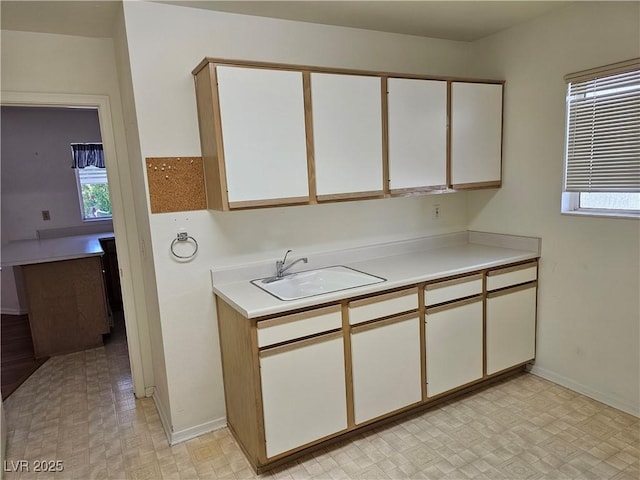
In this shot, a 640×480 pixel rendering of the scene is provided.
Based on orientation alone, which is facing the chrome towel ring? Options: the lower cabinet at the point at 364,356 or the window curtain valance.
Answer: the window curtain valance

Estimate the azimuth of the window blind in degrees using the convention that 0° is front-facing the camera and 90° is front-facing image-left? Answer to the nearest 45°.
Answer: approximately 45°

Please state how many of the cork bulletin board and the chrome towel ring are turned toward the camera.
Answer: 2

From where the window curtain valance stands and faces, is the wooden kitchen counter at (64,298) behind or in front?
in front

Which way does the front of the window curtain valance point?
toward the camera

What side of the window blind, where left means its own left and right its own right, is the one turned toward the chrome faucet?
front

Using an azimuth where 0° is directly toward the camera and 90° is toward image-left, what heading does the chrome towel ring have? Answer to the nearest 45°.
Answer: approximately 0°

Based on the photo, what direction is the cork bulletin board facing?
toward the camera

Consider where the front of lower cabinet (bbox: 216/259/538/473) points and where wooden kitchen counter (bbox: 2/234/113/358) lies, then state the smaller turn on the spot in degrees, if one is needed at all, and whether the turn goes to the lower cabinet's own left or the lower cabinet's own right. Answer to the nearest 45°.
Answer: approximately 135° to the lower cabinet's own right

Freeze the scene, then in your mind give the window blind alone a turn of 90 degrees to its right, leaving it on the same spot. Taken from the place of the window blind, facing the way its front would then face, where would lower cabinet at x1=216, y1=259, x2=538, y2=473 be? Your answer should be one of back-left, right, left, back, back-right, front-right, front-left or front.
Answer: left

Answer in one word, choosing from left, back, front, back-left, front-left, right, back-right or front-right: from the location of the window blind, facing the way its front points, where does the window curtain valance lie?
front-right

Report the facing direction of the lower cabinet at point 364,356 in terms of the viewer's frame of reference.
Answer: facing the viewer and to the right of the viewer
